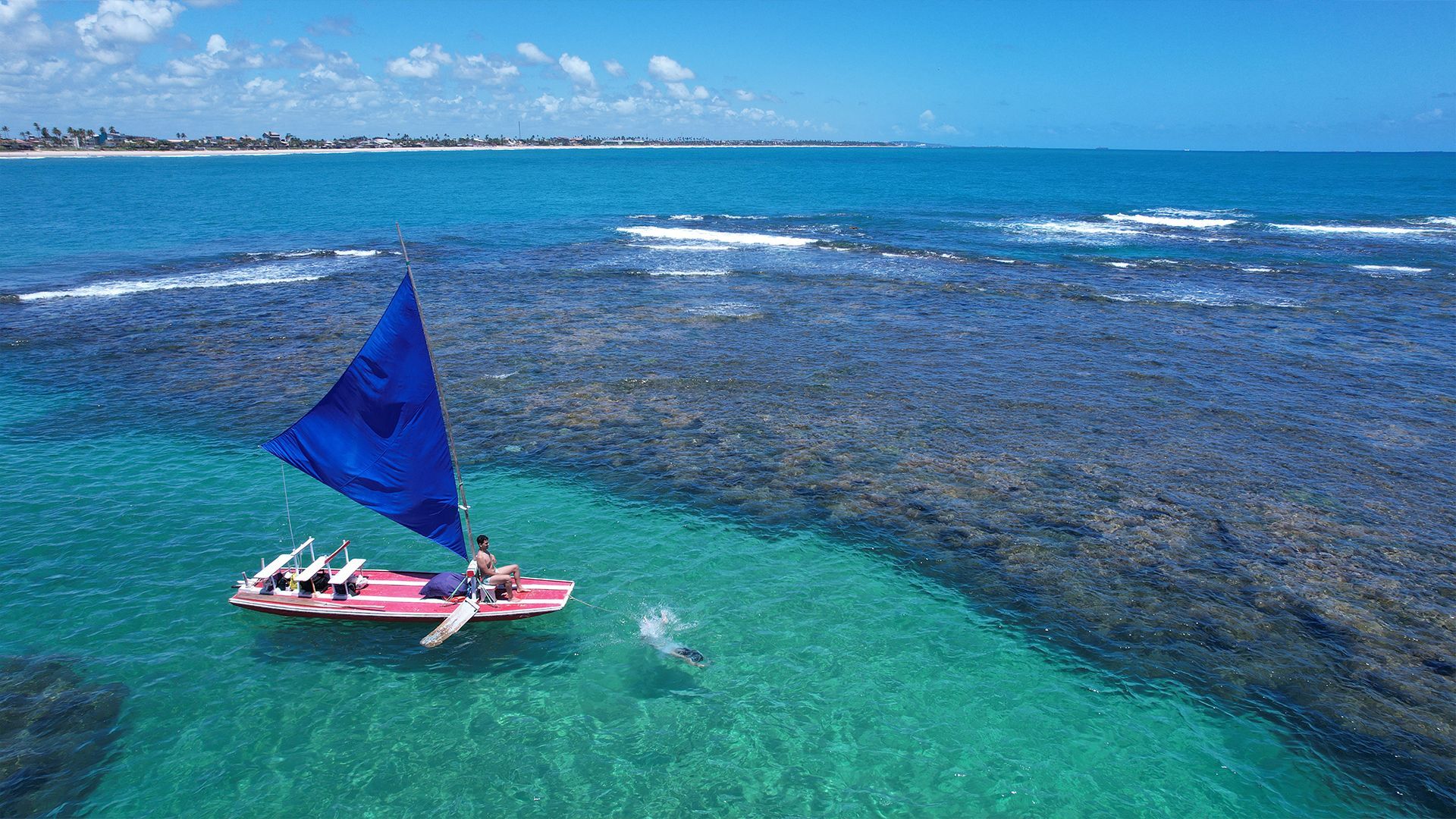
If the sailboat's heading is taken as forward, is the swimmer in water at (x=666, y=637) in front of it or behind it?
in front

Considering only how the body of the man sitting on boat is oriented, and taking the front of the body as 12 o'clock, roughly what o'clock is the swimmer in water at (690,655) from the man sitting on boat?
The swimmer in water is roughly at 1 o'clock from the man sitting on boat.

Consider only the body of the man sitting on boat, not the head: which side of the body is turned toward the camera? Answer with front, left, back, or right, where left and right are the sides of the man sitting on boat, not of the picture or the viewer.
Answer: right

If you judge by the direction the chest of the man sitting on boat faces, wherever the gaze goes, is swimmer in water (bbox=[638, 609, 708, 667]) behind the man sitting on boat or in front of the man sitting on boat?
in front

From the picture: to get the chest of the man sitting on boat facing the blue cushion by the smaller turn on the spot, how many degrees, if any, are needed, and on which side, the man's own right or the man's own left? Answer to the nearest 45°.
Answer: approximately 180°

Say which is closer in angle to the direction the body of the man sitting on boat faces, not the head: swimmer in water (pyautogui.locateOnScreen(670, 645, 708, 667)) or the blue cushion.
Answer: the swimmer in water

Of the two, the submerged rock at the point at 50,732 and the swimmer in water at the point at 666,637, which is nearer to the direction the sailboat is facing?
the swimmer in water

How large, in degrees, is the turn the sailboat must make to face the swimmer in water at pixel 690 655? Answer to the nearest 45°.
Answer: approximately 45° to its right

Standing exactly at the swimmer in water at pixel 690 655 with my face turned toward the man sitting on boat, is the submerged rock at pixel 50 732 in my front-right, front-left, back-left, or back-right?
front-left

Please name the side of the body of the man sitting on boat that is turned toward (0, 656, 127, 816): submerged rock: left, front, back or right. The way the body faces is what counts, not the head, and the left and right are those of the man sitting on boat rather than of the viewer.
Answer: back

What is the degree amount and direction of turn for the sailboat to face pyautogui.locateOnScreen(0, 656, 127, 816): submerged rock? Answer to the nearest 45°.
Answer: approximately 180°

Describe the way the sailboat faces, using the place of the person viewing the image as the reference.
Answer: facing to the right of the viewer
